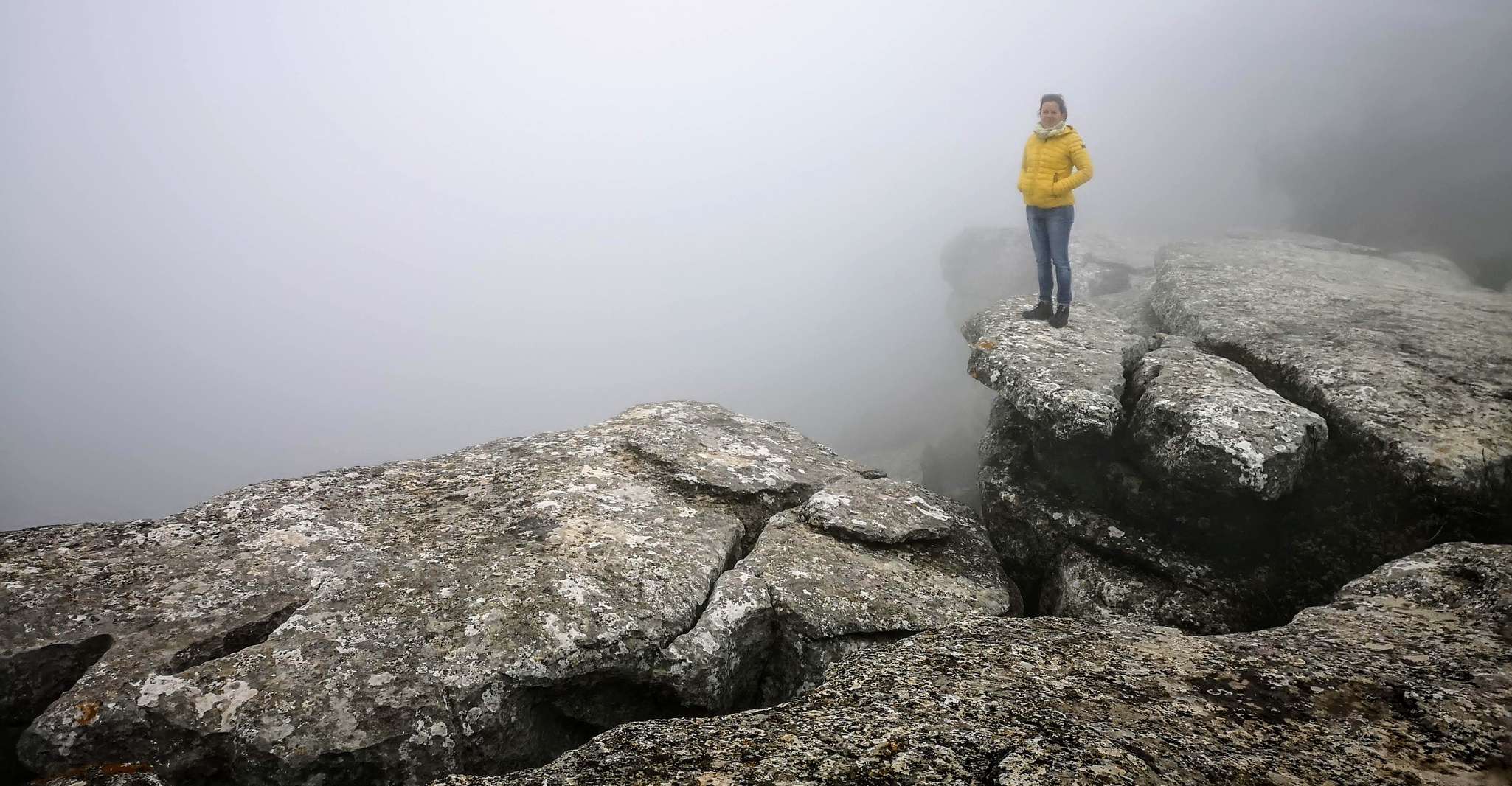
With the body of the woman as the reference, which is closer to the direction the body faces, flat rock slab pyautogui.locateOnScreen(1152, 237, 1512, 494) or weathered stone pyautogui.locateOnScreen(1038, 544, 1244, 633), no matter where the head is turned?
the weathered stone

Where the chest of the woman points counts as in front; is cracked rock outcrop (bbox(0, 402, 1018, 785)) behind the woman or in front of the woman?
in front

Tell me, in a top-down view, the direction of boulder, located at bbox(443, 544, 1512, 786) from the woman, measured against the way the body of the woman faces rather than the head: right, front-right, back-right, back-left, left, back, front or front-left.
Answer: front-left

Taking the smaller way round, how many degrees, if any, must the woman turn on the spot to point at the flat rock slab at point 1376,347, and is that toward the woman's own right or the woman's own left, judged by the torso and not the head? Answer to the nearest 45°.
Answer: approximately 135° to the woman's own left

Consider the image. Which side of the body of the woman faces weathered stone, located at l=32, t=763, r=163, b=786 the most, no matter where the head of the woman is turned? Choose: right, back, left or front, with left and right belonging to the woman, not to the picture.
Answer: front
